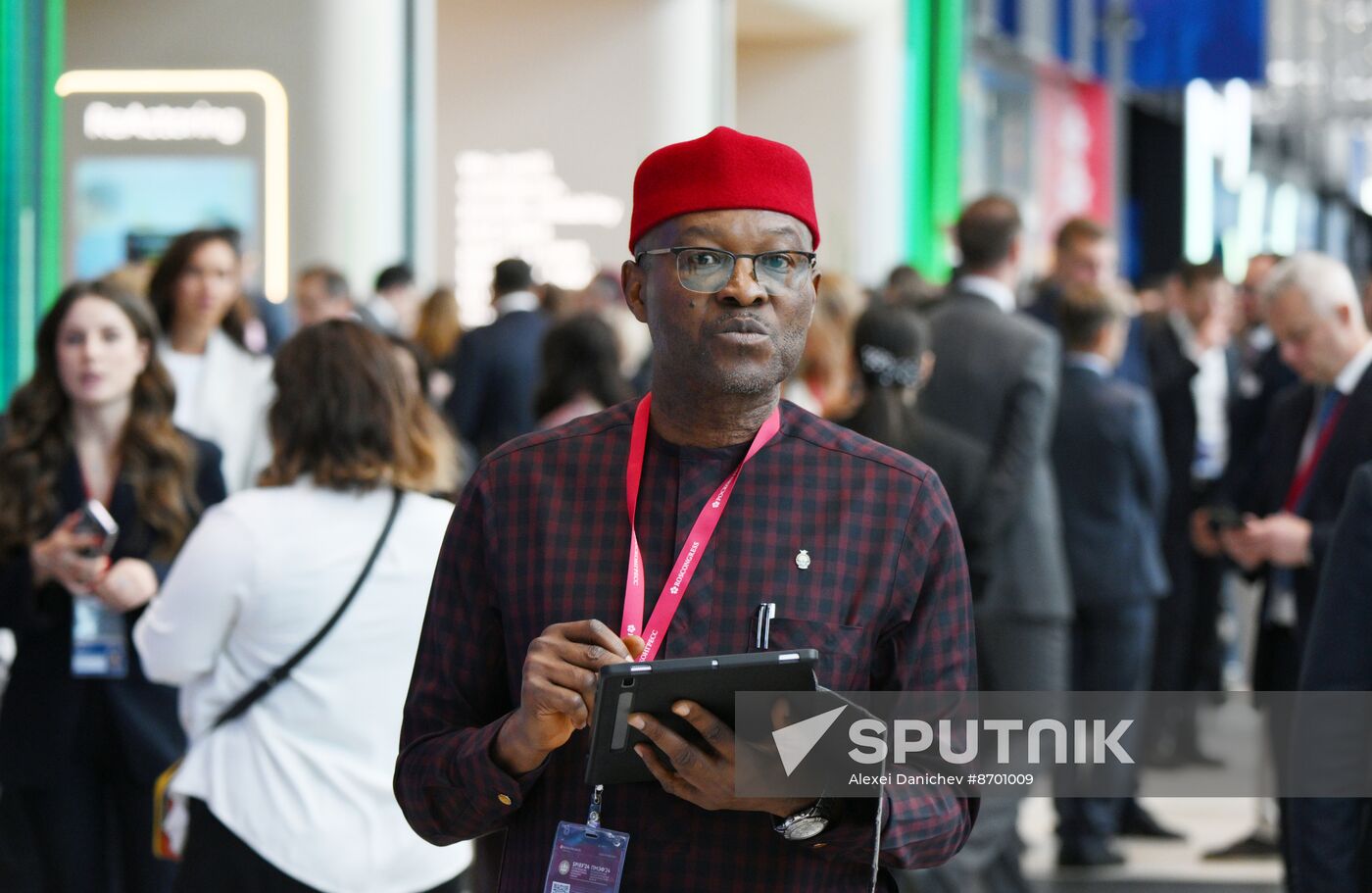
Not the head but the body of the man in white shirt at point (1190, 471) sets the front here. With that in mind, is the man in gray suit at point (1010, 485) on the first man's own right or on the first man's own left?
on the first man's own right

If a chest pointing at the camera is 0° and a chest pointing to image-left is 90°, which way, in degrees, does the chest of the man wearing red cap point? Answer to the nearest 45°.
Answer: approximately 0°

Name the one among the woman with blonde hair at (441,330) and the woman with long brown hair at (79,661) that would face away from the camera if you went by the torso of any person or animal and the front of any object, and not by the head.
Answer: the woman with blonde hair

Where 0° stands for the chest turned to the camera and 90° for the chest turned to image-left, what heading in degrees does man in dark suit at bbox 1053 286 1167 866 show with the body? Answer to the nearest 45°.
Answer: approximately 225°

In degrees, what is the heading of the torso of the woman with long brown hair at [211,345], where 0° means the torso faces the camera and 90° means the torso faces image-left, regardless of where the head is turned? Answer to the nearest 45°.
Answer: approximately 0°

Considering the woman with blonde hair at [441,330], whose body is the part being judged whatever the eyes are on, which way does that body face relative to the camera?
away from the camera

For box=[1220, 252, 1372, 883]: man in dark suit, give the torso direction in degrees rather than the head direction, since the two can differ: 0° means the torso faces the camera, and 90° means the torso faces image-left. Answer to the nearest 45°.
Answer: approximately 45°

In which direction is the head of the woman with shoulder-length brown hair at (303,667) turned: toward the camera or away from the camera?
away from the camera

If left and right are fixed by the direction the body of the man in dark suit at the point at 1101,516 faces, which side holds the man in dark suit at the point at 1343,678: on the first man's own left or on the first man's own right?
on the first man's own right

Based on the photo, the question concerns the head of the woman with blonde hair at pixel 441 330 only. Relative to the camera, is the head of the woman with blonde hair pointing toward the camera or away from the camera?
away from the camera

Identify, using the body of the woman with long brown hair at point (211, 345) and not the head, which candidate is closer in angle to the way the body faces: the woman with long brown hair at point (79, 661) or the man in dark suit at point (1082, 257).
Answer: the woman with long brown hair

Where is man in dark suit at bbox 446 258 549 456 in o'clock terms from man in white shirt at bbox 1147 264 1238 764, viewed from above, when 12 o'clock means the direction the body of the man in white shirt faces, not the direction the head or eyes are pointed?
The man in dark suit is roughly at 4 o'clock from the man in white shirt.

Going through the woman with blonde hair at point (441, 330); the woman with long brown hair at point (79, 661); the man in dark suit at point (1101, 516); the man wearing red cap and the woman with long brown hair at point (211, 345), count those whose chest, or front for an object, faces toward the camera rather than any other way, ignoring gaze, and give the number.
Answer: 3

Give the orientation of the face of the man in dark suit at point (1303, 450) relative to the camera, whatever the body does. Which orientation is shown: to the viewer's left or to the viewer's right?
to the viewer's left
